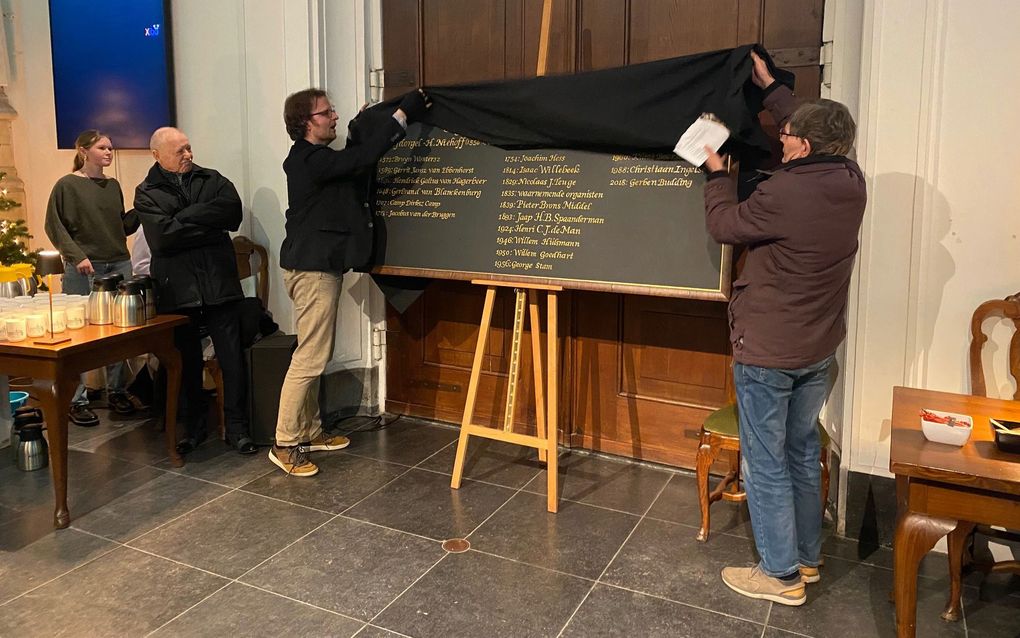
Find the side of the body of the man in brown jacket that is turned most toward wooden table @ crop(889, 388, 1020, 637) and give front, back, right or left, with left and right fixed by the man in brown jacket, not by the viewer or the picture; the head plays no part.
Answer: back

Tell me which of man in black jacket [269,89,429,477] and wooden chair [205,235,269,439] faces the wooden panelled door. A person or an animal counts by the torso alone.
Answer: the man in black jacket

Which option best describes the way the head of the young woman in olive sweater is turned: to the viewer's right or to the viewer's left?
to the viewer's right

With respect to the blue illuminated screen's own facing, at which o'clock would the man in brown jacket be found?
The man in brown jacket is roughly at 11 o'clock from the blue illuminated screen.

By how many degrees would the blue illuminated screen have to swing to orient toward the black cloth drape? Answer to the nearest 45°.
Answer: approximately 45° to its left

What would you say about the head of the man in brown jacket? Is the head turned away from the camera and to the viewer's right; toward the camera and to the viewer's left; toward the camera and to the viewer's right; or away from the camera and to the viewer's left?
away from the camera and to the viewer's left

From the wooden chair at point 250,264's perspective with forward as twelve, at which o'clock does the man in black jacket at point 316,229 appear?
The man in black jacket is roughly at 10 o'clock from the wooden chair.

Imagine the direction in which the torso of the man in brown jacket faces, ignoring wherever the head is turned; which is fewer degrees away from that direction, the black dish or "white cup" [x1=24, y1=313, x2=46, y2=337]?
the white cup

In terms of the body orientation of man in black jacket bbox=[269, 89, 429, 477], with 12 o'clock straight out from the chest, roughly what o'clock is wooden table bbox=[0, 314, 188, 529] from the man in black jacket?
The wooden table is roughly at 5 o'clock from the man in black jacket.

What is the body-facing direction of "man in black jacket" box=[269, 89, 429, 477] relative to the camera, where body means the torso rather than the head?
to the viewer's right

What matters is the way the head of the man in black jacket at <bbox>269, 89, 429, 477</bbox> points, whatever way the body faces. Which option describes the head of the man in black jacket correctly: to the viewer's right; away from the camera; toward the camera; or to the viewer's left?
to the viewer's right

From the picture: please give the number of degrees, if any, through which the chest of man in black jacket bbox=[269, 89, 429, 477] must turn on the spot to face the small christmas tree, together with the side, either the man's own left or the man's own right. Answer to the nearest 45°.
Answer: approximately 135° to the man's own left

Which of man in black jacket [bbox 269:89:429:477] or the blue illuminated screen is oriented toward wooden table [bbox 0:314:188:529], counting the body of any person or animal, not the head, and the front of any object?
the blue illuminated screen

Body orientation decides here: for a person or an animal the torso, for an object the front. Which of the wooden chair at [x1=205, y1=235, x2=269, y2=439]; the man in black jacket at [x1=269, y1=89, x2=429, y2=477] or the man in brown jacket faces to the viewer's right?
the man in black jacket
